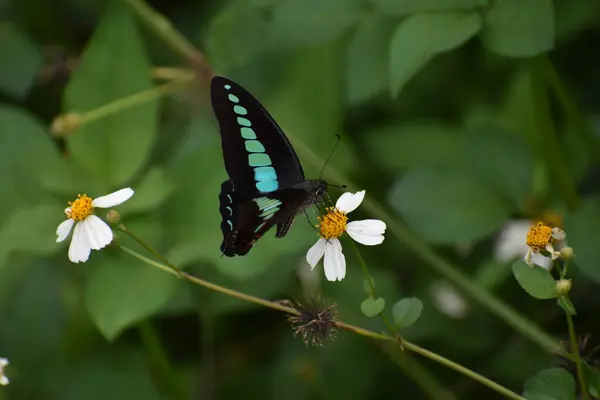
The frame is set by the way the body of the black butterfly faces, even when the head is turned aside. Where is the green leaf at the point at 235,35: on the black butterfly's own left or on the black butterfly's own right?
on the black butterfly's own left

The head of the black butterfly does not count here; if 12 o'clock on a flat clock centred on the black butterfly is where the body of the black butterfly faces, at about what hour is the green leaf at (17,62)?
The green leaf is roughly at 8 o'clock from the black butterfly.

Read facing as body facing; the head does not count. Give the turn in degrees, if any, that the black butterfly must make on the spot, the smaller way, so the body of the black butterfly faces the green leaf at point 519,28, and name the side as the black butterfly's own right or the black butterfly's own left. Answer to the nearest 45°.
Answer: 0° — it already faces it

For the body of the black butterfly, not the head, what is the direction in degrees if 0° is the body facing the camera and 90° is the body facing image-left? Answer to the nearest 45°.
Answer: approximately 270°
